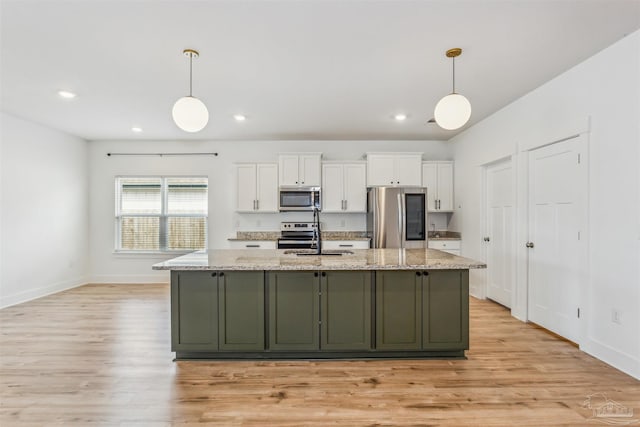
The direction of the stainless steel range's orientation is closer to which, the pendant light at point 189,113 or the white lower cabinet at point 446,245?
the pendant light

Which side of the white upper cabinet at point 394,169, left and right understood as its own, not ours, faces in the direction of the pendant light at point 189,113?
front

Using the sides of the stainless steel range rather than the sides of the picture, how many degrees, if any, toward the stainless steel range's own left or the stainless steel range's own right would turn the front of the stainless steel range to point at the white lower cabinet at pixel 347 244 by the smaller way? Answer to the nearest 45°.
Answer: approximately 90° to the stainless steel range's own left

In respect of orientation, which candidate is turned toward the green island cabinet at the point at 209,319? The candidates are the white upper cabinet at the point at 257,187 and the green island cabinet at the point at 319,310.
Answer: the white upper cabinet

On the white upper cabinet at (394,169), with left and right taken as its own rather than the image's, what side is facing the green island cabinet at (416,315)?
front

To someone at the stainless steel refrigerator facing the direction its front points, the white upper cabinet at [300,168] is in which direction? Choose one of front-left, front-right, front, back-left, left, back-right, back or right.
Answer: right

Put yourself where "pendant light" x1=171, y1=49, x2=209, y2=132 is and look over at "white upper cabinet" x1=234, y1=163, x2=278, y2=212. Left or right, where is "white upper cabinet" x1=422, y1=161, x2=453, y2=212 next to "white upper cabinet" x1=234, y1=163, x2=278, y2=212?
right

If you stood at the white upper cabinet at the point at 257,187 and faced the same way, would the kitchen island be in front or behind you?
in front

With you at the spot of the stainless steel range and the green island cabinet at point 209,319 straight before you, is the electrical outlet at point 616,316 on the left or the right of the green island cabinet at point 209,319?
left

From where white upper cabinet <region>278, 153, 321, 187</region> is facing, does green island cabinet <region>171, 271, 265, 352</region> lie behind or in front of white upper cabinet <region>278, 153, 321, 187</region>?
in front
